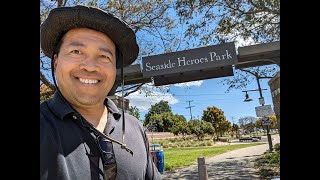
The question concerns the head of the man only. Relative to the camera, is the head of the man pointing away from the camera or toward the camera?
toward the camera

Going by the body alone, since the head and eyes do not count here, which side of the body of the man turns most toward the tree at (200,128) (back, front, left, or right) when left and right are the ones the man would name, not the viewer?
back

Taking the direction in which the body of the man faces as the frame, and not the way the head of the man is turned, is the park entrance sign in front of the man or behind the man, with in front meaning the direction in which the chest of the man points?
behind

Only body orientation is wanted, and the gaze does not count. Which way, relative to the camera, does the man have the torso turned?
toward the camera
